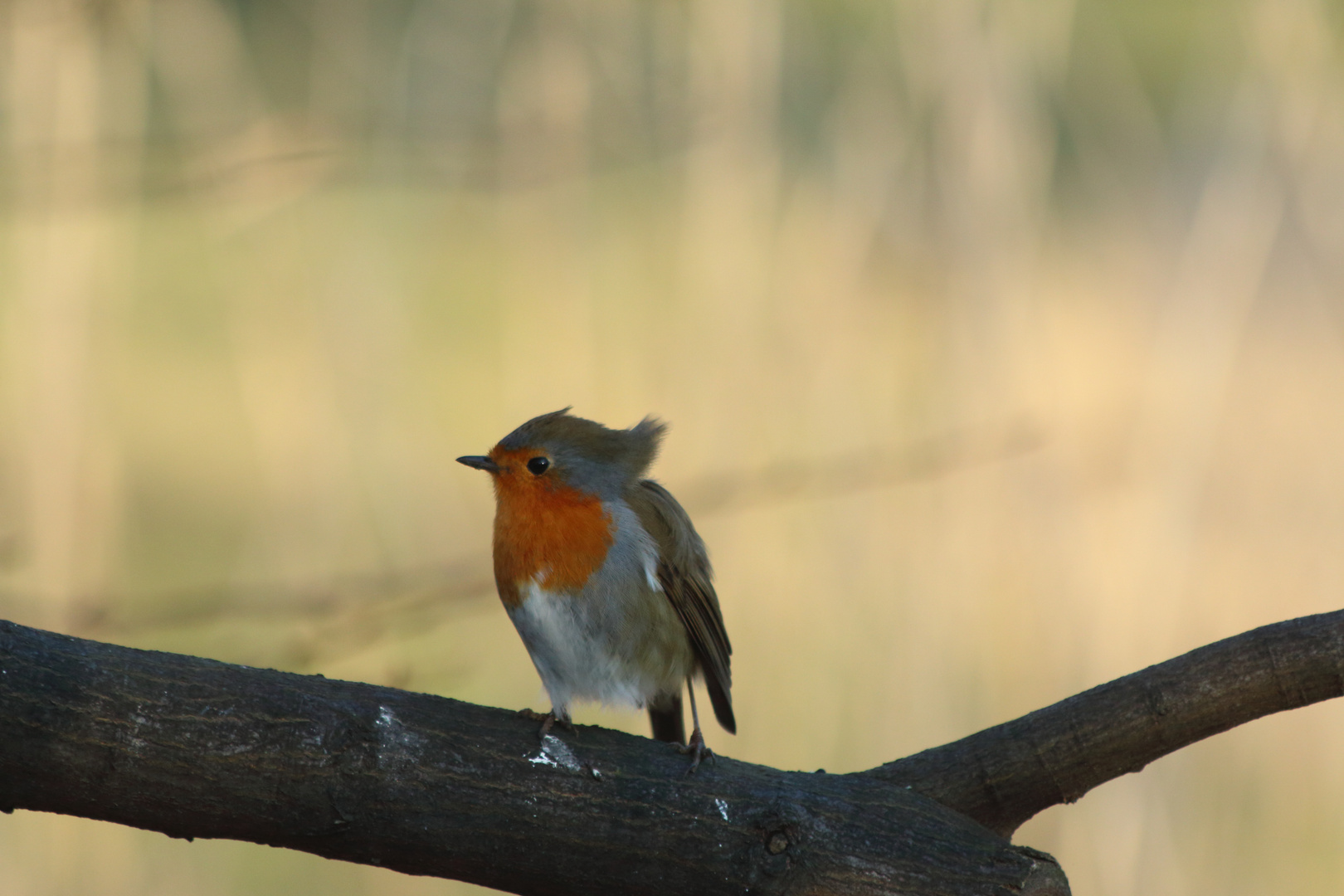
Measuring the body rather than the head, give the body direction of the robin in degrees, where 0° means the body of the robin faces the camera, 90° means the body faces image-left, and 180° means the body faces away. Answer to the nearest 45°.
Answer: approximately 45°

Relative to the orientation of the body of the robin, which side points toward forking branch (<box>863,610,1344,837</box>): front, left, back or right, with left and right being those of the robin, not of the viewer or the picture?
left
